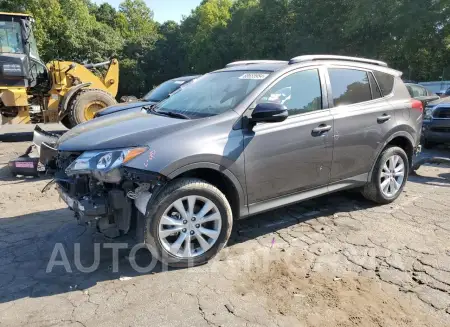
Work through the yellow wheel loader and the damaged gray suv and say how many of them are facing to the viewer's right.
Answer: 1

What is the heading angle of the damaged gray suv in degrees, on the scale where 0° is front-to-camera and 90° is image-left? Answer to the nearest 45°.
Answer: approximately 45°

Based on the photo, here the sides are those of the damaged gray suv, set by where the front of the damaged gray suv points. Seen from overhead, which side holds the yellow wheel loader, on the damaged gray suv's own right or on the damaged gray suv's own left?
on the damaged gray suv's own right

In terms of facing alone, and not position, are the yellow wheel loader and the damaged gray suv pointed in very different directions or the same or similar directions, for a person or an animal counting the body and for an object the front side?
very different directions

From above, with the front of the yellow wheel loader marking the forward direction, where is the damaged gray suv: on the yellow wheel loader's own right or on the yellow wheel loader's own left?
on the yellow wheel loader's own right

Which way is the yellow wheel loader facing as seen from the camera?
to the viewer's right
